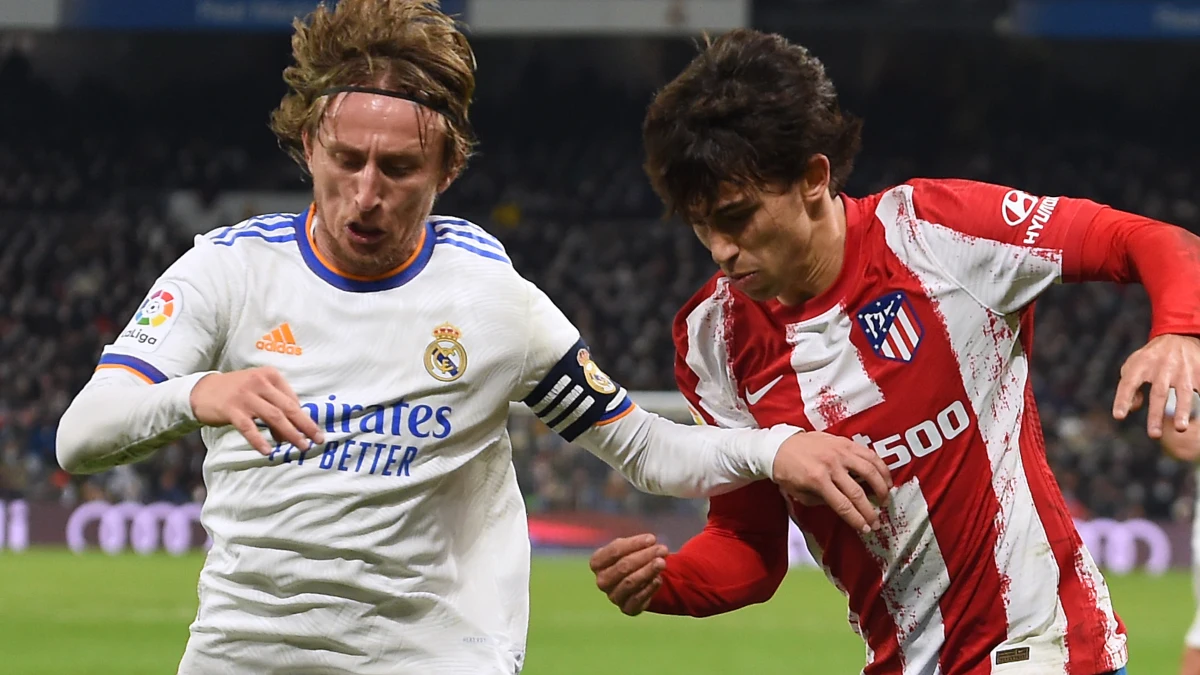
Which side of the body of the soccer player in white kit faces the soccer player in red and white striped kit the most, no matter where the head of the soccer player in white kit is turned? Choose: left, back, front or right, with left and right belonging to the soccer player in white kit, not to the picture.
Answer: left

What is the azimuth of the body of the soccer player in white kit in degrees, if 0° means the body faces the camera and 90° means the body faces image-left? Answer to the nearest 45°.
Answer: approximately 0°

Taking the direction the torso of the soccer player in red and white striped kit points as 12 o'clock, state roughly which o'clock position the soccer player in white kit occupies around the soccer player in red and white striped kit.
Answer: The soccer player in white kit is roughly at 1 o'clock from the soccer player in red and white striped kit.

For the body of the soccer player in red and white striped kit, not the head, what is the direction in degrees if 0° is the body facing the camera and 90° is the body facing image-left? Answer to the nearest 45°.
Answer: approximately 45°
